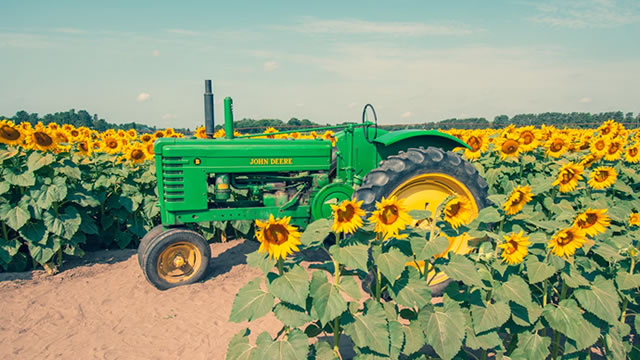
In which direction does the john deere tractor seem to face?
to the viewer's left

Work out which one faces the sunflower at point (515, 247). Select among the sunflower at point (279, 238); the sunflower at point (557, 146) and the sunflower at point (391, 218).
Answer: the sunflower at point (557, 146)

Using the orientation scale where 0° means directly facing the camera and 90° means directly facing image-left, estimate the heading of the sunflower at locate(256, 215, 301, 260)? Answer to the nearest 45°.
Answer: approximately 0°

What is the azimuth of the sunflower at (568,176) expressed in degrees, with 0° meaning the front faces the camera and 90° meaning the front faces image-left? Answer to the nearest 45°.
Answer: approximately 45°

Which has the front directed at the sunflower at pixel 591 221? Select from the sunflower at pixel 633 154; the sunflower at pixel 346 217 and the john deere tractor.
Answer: the sunflower at pixel 633 154

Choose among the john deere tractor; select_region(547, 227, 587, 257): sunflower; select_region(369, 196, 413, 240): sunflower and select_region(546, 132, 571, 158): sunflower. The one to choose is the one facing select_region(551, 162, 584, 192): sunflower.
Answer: select_region(546, 132, 571, 158): sunflower

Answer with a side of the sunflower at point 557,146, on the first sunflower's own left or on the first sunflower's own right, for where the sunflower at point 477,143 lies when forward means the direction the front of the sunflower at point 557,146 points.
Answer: on the first sunflower's own right
